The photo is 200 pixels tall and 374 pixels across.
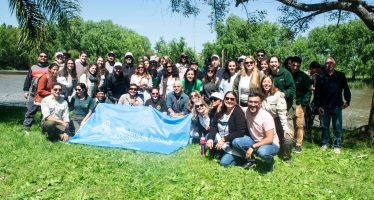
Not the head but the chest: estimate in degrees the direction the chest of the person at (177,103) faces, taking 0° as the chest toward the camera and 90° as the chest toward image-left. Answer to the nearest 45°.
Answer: approximately 0°

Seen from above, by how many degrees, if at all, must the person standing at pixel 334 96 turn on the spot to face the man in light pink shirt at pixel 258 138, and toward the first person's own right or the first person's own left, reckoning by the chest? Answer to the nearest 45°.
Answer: approximately 45° to the first person's own right

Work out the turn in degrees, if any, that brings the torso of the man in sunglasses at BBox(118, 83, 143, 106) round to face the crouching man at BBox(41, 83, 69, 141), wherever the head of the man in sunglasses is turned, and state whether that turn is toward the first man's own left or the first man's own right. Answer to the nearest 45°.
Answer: approximately 90° to the first man's own right

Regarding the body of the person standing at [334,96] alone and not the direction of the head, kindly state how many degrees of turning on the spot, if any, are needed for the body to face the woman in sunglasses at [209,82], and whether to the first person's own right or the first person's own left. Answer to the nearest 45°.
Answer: approximately 90° to the first person's own right

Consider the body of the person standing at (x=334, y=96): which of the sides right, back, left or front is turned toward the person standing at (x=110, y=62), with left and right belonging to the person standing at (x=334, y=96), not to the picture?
right

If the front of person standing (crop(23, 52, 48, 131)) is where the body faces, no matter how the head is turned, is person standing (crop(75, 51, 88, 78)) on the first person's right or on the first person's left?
on the first person's left

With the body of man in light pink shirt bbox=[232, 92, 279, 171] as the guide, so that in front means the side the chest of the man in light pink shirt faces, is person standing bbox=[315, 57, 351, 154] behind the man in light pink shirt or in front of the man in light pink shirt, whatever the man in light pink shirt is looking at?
behind
